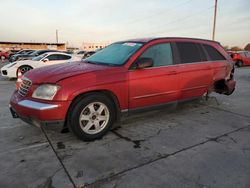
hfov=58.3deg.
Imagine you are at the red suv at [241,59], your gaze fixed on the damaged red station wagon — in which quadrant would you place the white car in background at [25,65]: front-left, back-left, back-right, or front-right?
front-right

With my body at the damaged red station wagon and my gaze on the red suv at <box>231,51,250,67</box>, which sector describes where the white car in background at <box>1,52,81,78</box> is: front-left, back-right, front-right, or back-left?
front-left

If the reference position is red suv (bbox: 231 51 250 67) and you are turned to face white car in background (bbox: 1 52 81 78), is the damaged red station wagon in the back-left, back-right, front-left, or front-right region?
front-left

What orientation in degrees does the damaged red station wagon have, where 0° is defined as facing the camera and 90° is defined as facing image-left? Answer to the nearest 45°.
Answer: approximately 45°

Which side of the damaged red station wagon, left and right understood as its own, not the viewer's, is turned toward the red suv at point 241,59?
back

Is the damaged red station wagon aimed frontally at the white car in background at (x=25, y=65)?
no
